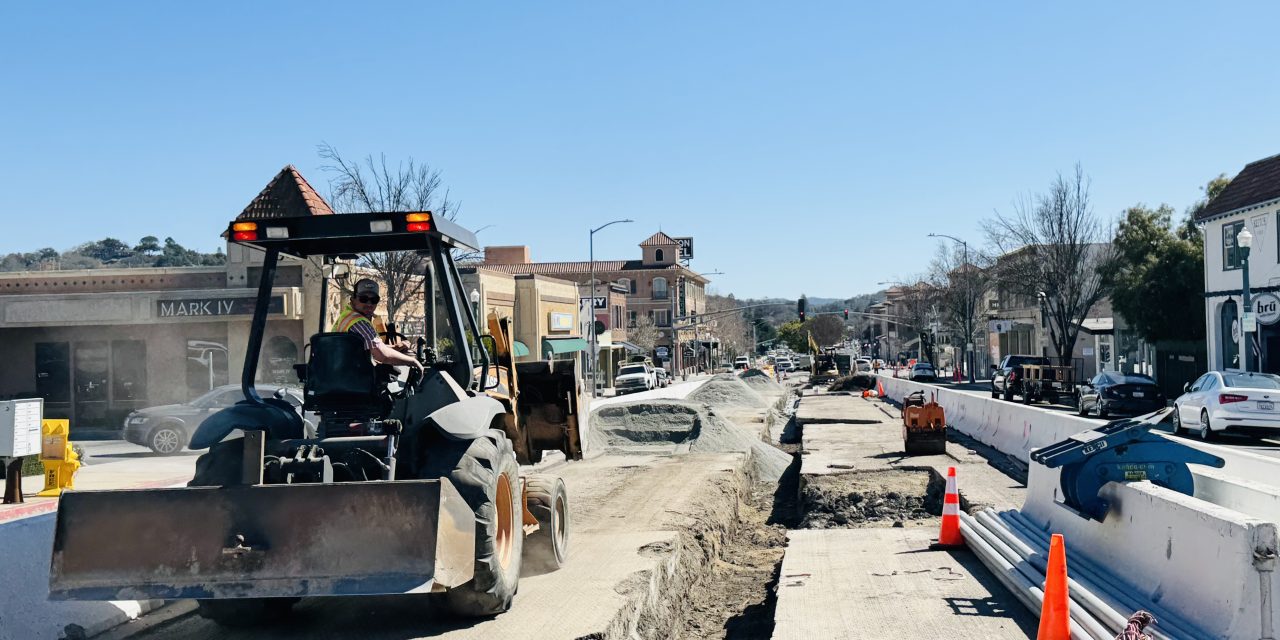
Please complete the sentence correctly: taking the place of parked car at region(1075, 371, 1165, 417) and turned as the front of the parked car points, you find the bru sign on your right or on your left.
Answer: on your right

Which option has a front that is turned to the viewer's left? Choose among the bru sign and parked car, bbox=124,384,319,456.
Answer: the parked car

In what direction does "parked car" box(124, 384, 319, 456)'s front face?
to the viewer's left

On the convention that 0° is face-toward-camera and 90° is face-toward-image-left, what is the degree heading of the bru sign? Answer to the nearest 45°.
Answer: approximately 0°

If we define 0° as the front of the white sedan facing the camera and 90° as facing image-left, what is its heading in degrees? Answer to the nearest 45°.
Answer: approximately 135°

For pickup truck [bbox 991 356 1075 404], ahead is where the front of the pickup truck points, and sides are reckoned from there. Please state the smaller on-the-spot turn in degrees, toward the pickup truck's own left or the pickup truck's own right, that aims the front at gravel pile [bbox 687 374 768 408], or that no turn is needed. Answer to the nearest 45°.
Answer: approximately 45° to the pickup truck's own left

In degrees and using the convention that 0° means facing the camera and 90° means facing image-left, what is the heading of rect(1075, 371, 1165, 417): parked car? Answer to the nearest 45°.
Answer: approximately 135°

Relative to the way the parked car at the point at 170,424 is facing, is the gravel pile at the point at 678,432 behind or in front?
behind

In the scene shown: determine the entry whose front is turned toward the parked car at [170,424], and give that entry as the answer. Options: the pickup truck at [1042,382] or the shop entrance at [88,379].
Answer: the shop entrance

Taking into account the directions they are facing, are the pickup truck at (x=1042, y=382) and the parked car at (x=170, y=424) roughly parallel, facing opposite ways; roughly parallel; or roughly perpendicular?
roughly perpendicular
